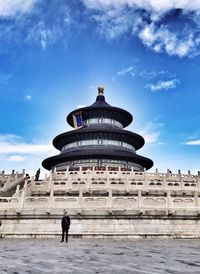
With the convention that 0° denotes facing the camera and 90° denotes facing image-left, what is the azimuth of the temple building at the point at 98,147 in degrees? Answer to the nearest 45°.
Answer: approximately 45°
